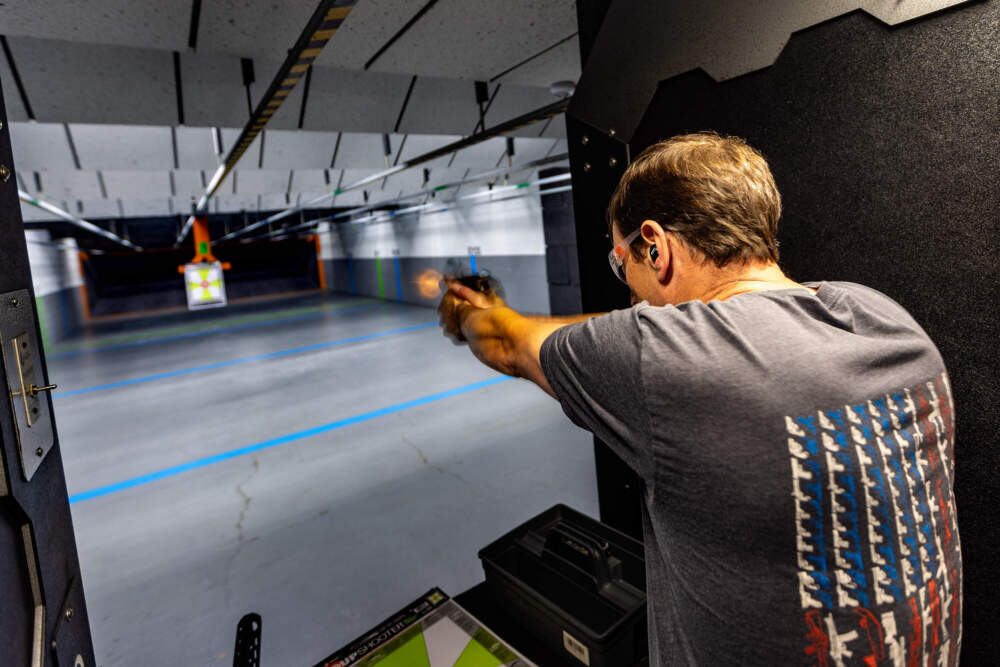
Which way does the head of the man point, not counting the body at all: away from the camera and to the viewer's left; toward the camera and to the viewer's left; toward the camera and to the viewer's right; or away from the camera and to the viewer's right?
away from the camera and to the viewer's left

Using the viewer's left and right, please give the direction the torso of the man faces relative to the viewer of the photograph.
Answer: facing away from the viewer and to the left of the viewer
